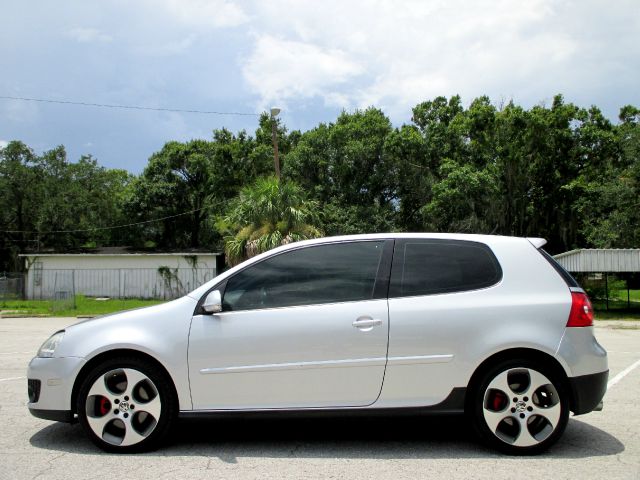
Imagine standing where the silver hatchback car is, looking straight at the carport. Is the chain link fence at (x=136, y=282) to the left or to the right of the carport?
left

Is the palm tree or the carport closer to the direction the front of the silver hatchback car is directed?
the palm tree

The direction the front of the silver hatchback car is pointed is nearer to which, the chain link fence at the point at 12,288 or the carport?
the chain link fence

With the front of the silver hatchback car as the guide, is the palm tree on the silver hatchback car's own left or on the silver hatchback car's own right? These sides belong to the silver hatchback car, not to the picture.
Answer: on the silver hatchback car's own right

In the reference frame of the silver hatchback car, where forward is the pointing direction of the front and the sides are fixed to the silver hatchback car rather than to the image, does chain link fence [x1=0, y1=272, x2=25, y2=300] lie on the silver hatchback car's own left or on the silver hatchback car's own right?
on the silver hatchback car's own right

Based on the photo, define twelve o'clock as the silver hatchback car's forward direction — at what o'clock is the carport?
The carport is roughly at 4 o'clock from the silver hatchback car.

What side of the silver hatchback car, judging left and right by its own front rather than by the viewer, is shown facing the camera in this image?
left

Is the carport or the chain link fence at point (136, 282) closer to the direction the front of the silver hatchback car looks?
the chain link fence

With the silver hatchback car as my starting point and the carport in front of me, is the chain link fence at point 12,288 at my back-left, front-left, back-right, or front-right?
front-left

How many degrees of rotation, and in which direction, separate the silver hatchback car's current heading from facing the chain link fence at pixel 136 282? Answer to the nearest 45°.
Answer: approximately 90° to its right
